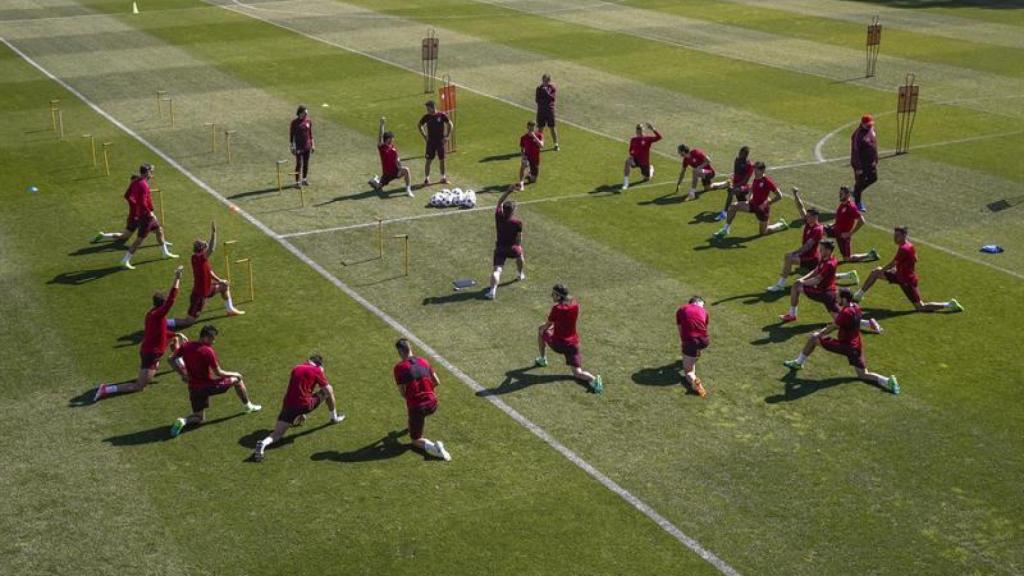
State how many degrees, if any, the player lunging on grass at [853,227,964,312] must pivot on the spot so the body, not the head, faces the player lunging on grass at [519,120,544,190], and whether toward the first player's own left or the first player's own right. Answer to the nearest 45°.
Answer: approximately 45° to the first player's own right

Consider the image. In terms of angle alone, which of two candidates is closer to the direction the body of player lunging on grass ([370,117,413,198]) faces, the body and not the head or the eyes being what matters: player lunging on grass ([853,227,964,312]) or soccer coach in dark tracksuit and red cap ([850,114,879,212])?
the player lunging on grass

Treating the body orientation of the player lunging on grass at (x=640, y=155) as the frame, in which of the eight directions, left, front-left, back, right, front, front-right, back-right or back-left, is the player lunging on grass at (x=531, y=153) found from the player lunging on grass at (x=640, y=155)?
front-right

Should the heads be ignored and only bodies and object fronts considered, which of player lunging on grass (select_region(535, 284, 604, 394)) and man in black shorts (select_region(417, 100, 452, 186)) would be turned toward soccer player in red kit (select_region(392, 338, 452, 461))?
the man in black shorts

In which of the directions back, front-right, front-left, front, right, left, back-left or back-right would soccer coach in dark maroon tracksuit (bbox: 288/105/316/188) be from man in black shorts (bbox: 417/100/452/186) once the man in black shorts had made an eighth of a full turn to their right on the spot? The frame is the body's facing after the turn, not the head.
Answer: front-right

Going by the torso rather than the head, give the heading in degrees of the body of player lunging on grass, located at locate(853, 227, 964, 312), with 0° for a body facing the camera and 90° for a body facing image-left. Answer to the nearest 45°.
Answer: approximately 90°

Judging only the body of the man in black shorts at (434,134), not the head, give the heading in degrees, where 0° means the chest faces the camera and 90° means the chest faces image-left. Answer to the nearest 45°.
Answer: approximately 0°

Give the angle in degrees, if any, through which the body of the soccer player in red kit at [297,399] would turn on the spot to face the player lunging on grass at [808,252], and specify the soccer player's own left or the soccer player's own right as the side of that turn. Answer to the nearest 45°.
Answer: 0° — they already face them

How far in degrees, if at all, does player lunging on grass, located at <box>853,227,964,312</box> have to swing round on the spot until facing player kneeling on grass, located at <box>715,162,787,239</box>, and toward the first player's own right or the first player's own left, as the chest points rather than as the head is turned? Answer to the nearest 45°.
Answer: approximately 45° to the first player's own right
